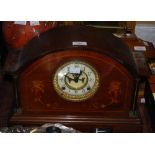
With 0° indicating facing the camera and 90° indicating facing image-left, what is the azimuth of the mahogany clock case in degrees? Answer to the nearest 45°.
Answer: approximately 0°

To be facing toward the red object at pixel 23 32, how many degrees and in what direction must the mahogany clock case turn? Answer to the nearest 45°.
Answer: approximately 135° to its right
